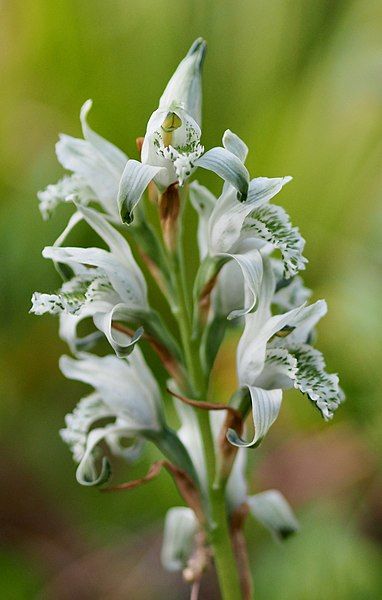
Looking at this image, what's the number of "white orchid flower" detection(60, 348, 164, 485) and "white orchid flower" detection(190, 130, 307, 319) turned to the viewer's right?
1

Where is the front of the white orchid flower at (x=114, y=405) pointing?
to the viewer's left

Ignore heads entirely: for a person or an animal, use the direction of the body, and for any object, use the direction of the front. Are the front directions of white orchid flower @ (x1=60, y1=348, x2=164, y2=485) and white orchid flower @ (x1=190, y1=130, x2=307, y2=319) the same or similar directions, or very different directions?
very different directions

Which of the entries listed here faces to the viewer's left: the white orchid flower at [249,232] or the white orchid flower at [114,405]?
the white orchid flower at [114,405]

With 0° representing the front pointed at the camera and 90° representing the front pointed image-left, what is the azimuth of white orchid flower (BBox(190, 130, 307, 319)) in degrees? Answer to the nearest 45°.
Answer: approximately 270°
